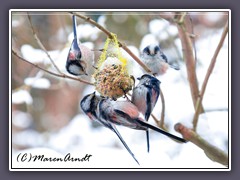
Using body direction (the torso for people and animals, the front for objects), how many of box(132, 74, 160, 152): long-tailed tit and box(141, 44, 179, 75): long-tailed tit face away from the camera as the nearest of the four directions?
0

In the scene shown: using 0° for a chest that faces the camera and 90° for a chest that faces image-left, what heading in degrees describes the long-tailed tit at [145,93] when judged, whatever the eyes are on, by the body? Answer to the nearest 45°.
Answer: approximately 90°
